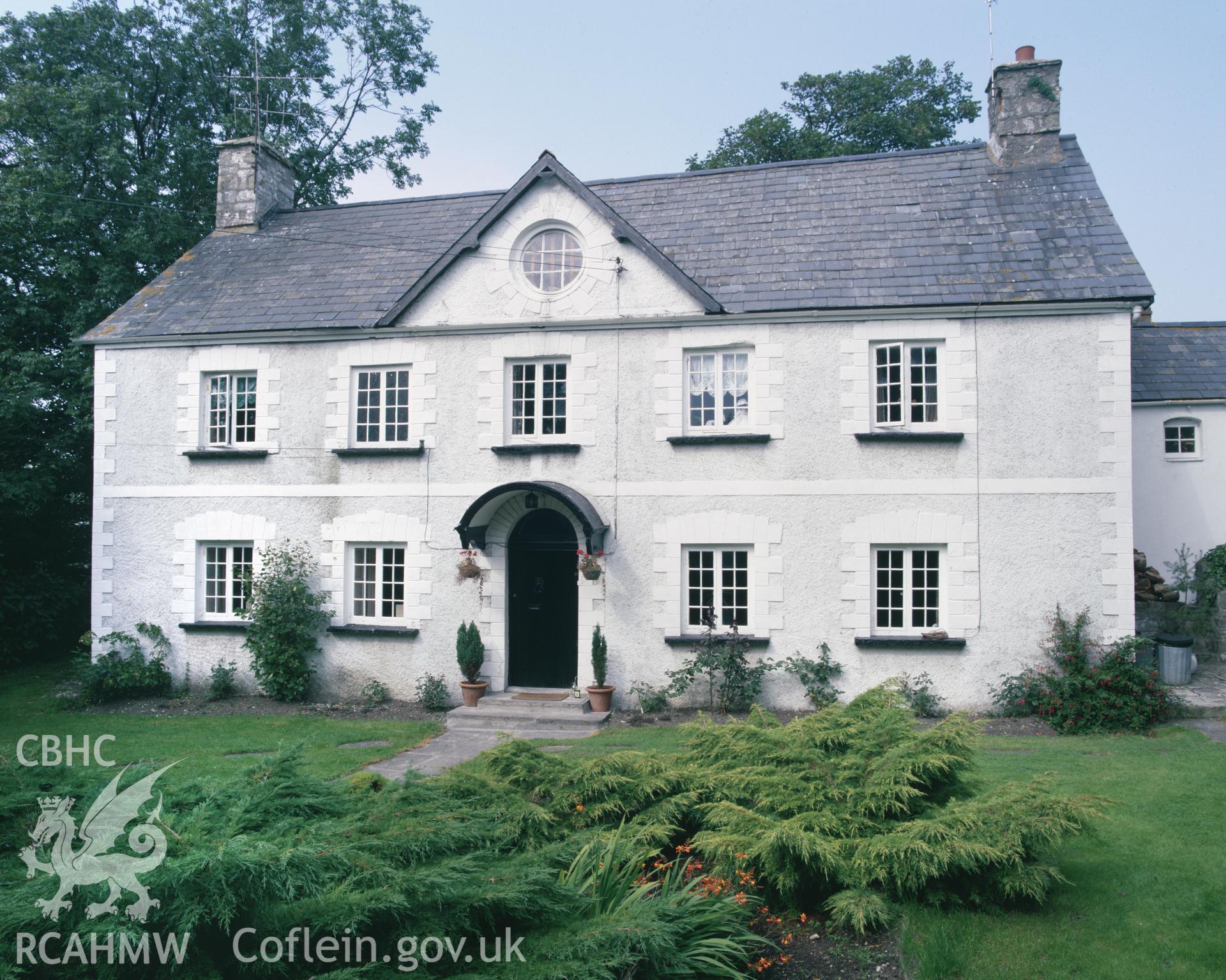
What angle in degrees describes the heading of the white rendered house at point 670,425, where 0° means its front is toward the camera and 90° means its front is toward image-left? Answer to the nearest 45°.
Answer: approximately 0°

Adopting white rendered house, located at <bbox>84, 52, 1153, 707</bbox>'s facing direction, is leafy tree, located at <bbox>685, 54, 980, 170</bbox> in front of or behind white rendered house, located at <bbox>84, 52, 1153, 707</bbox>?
behind

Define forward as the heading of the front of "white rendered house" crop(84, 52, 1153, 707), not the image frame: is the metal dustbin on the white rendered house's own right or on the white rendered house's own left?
on the white rendered house's own left

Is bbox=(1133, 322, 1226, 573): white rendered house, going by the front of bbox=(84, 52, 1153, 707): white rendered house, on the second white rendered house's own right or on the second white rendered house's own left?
on the second white rendered house's own left
